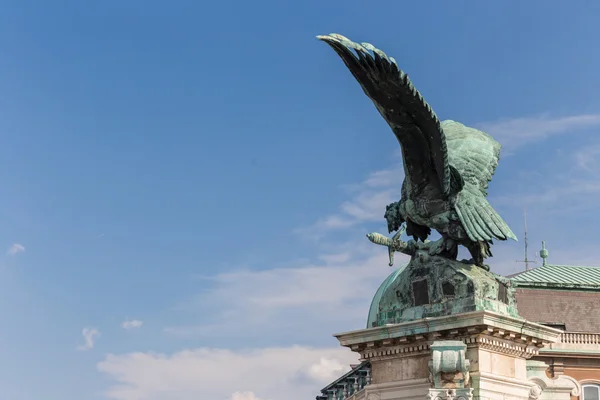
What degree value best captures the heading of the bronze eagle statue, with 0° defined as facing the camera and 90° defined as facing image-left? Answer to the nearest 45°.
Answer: approximately 135°
